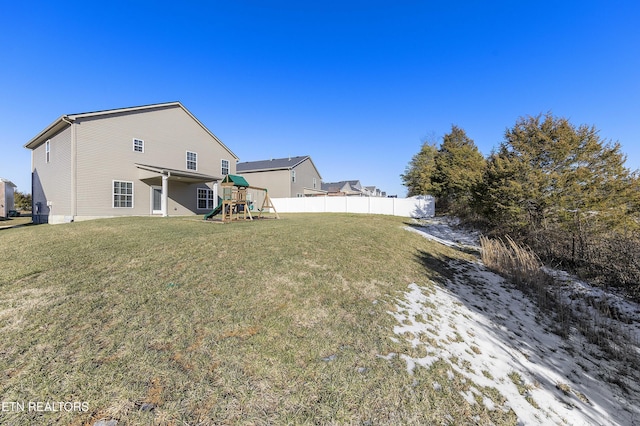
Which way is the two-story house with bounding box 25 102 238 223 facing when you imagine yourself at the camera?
facing away from the viewer and to the left of the viewer

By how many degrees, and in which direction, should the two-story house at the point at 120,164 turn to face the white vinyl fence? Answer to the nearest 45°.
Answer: approximately 135° to its right

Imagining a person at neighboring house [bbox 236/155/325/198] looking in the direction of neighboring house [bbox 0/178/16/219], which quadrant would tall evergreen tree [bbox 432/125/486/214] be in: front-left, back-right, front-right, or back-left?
back-left

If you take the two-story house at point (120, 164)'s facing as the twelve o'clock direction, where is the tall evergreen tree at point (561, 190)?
The tall evergreen tree is roughly at 6 o'clock from the two-story house.

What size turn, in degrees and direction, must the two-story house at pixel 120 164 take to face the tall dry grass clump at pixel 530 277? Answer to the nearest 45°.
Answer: approximately 180°

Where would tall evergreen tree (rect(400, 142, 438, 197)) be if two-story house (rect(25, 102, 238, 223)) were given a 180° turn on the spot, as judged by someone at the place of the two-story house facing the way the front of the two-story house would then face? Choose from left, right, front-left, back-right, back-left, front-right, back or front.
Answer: front-left

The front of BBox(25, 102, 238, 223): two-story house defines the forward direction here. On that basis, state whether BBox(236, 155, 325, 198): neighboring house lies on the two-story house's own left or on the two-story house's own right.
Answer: on the two-story house's own right

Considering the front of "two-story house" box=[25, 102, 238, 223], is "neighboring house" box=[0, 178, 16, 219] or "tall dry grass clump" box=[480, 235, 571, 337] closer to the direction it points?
the neighboring house
